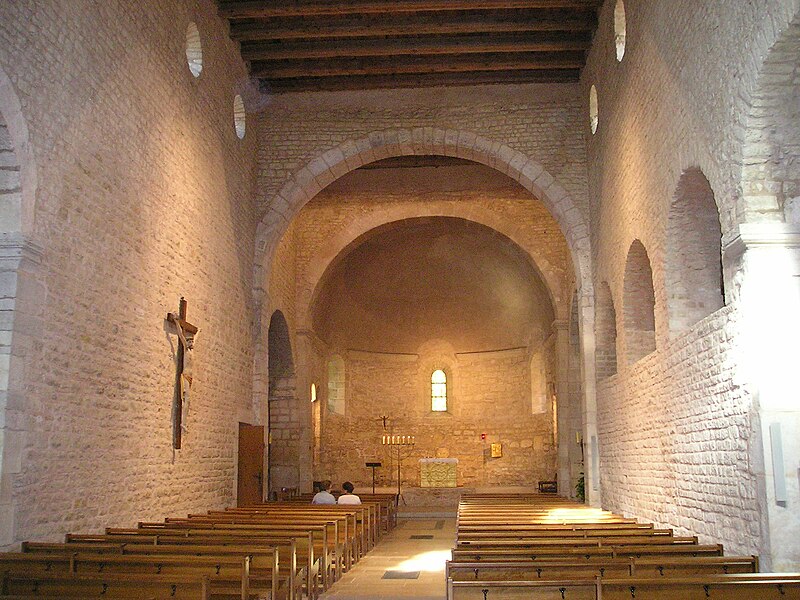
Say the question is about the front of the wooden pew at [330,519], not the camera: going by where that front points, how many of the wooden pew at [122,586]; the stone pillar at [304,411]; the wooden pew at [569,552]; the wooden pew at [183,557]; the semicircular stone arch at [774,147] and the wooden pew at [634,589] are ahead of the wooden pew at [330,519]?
1

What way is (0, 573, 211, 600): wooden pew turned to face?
away from the camera

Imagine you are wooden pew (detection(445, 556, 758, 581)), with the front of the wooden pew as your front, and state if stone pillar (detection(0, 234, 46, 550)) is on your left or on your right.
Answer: on your left

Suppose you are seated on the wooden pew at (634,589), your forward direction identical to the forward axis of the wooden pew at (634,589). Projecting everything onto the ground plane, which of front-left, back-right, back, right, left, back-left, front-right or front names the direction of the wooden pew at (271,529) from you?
front-left

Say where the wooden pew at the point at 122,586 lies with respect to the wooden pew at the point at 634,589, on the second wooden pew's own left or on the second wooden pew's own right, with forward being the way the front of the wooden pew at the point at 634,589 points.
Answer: on the second wooden pew's own left

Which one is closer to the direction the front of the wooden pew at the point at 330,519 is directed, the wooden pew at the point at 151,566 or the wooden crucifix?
the wooden crucifix

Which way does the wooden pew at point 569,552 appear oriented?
away from the camera

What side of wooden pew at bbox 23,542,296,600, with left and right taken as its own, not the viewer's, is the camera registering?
back

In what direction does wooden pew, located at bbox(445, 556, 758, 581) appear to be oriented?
away from the camera

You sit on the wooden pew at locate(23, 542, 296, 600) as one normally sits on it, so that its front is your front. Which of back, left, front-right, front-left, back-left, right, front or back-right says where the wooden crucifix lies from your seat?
front

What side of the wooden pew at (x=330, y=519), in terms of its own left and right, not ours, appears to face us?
back

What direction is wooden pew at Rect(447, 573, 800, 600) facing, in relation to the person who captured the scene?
facing away from the viewer

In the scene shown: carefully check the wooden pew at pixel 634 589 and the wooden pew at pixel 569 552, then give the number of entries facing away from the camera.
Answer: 2

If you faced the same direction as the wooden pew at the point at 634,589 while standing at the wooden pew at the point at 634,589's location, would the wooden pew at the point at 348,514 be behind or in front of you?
in front
